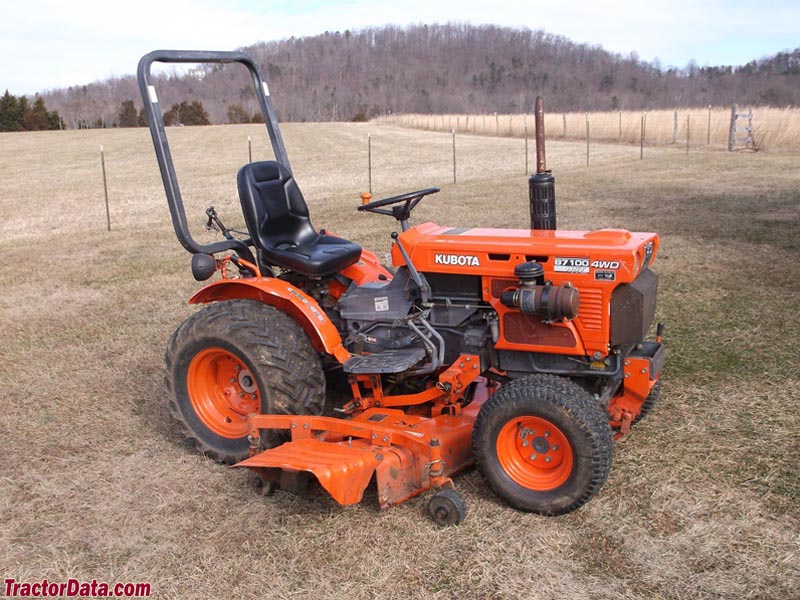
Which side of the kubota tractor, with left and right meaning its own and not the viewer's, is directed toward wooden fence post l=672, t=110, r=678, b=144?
left

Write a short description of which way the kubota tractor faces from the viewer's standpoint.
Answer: facing the viewer and to the right of the viewer
